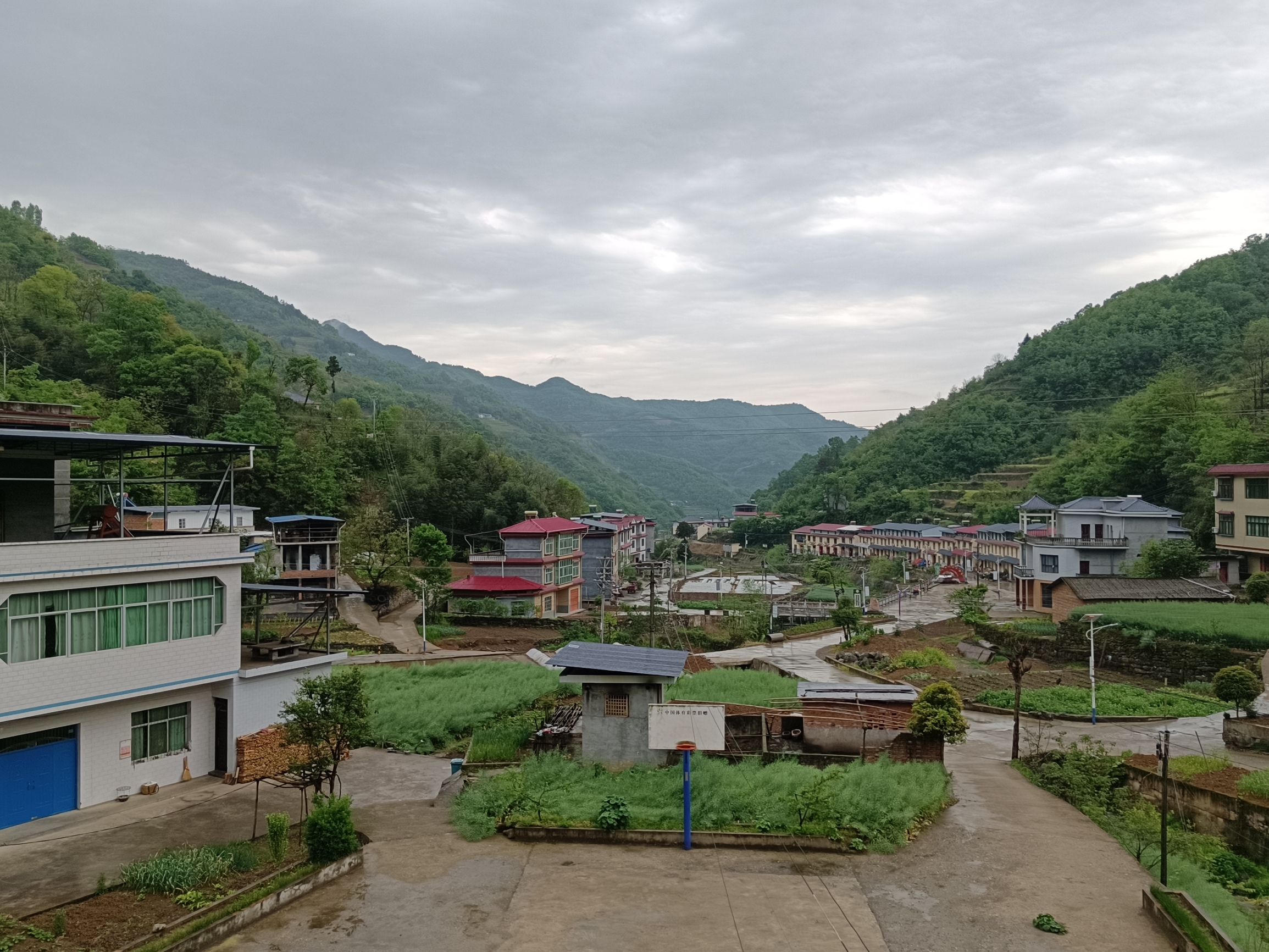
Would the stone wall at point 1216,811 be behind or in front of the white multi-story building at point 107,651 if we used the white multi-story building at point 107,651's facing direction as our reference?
in front

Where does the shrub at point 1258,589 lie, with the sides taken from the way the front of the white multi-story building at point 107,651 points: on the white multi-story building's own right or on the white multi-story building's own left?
on the white multi-story building's own left

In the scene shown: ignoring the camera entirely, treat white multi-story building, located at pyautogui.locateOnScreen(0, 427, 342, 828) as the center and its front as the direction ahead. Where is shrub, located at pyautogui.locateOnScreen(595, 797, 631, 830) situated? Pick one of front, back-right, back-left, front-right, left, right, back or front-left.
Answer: front

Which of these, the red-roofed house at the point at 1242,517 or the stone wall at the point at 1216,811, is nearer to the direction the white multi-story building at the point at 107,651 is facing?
the stone wall

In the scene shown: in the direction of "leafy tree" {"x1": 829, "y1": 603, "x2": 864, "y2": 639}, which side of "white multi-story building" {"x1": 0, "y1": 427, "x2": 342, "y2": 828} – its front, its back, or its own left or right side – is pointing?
left

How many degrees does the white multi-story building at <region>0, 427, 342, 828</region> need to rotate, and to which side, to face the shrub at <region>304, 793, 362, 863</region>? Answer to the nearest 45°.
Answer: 0° — it already faces it

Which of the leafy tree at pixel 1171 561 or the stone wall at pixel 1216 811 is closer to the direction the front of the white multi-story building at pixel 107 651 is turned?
the stone wall

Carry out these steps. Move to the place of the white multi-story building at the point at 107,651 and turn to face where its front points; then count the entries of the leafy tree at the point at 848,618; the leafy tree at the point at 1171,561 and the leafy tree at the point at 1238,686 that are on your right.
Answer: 0

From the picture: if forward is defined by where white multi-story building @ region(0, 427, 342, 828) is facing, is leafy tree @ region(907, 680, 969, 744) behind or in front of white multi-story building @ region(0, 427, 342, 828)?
in front

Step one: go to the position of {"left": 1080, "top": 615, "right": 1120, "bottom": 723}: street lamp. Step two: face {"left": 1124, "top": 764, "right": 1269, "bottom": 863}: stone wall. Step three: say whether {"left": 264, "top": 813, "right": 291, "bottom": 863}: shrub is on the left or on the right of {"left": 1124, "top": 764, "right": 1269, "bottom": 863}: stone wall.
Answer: right

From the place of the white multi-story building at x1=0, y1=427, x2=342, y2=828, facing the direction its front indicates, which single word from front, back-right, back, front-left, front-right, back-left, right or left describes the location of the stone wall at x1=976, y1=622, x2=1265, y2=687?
front-left

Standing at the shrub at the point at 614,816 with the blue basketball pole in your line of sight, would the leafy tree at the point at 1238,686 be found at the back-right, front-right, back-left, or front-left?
front-left

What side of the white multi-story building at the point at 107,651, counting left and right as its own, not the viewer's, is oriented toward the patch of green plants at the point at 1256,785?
front

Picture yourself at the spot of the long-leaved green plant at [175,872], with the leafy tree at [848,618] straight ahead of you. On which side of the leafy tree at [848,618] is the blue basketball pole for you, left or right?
right

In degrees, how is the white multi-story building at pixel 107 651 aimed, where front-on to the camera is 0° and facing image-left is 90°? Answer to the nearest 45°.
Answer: approximately 315°
